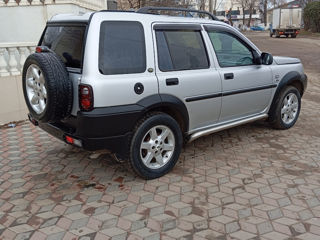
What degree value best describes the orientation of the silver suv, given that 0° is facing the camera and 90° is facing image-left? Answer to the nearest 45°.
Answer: approximately 225°
